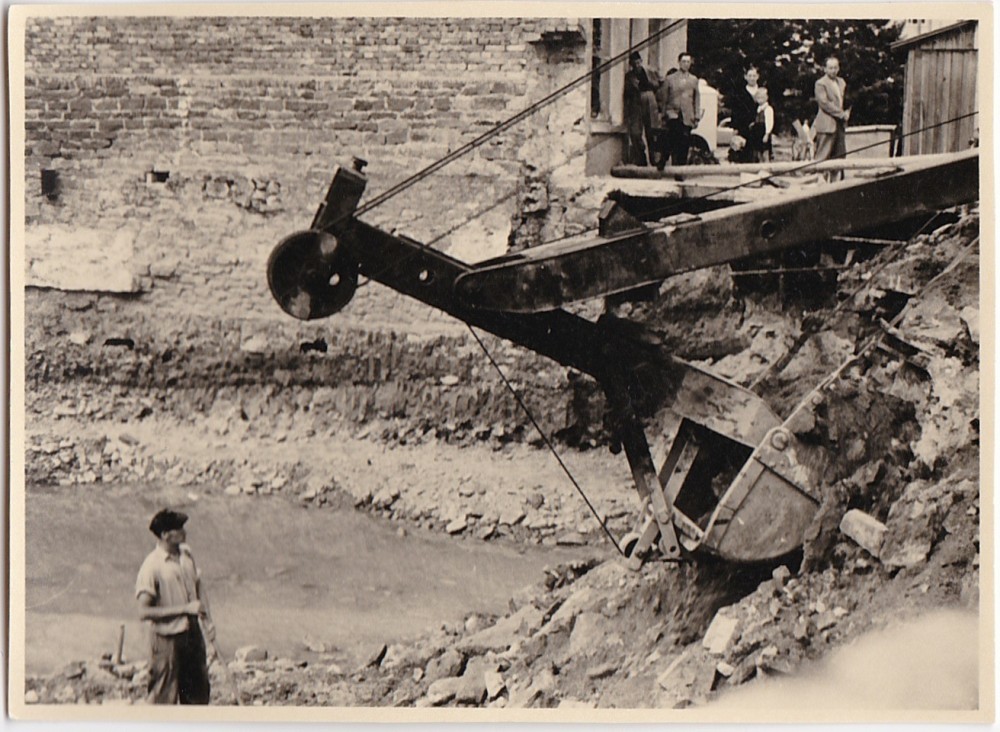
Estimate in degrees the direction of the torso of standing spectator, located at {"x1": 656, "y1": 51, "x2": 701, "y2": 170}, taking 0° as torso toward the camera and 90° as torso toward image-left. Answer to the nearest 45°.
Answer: approximately 0°

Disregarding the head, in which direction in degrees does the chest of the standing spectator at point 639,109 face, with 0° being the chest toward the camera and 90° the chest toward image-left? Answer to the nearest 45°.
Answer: approximately 0°

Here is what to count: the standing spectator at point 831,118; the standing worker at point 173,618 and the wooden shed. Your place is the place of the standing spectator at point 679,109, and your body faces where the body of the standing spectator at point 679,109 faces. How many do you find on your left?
2

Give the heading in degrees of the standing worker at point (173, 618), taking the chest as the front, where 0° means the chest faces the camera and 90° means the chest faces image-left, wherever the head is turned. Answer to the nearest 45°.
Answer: approximately 315°

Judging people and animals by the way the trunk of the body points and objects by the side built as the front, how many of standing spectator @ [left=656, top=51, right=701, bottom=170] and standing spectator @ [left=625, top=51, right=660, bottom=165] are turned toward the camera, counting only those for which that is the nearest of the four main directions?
2

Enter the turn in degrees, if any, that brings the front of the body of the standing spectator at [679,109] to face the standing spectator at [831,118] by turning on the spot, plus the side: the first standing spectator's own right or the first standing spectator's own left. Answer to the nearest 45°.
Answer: approximately 90° to the first standing spectator's own left

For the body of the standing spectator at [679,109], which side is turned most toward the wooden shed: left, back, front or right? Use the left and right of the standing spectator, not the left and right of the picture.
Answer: left

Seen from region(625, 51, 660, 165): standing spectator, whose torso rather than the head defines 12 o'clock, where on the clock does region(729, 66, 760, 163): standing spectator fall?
region(729, 66, 760, 163): standing spectator is roughly at 9 o'clock from region(625, 51, 660, 165): standing spectator.
